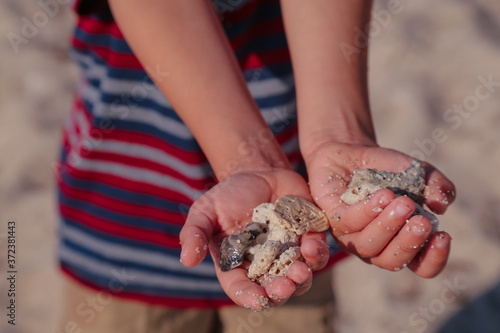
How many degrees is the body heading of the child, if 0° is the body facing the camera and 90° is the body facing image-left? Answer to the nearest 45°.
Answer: approximately 315°
